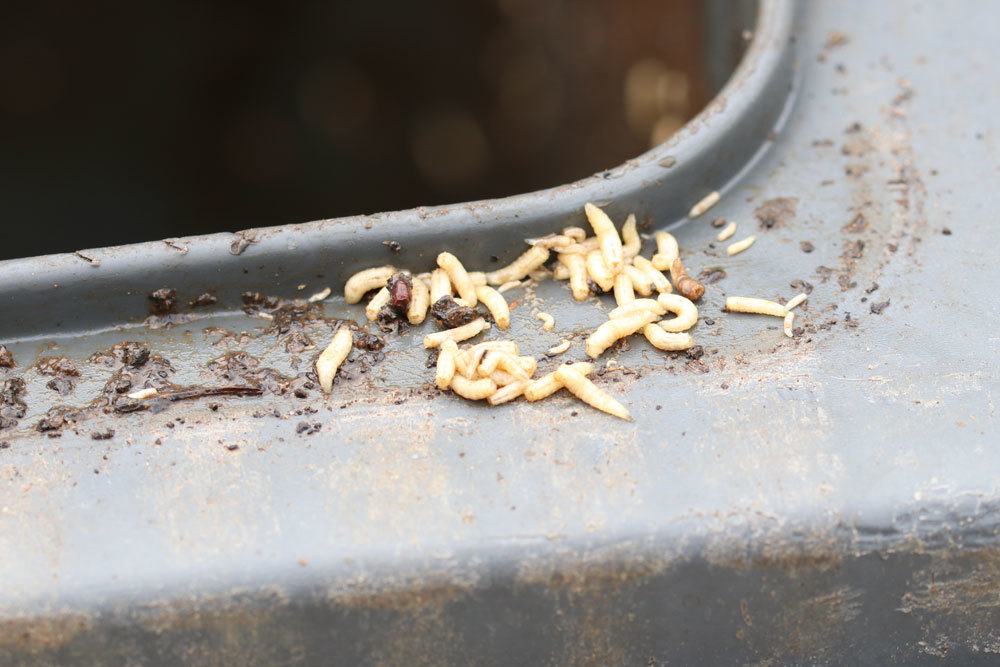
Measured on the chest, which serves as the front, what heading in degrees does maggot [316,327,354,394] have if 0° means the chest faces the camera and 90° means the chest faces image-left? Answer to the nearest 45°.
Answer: approximately 0°

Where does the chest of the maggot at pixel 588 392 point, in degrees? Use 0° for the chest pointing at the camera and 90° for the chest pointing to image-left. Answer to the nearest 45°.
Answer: approximately 315°
